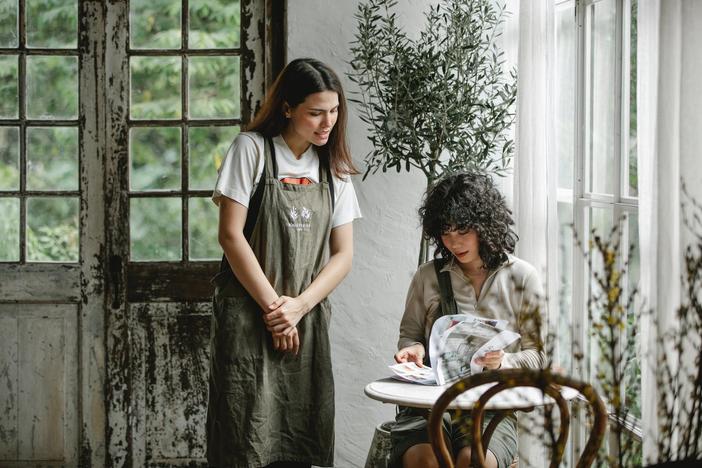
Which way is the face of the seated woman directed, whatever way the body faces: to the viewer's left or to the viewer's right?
to the viewer's left

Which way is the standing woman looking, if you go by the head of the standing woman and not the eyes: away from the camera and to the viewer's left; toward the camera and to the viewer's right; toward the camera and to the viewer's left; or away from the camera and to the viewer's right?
toward the camera and to the viewer's right

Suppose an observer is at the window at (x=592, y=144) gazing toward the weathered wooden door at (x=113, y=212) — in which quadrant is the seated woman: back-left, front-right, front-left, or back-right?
front-left

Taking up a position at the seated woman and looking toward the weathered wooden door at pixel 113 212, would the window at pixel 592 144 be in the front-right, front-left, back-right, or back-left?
back-right

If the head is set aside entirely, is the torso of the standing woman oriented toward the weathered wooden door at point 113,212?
no

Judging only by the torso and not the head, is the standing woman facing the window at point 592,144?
no

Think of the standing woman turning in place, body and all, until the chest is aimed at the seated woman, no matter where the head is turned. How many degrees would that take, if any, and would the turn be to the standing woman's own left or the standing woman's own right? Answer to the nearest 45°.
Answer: approximately 45° to the standing woman's own left

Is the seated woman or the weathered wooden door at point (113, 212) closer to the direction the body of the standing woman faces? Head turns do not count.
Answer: the seated woman

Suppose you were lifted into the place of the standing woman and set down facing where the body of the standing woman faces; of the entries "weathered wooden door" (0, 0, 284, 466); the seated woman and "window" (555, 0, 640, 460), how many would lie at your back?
1

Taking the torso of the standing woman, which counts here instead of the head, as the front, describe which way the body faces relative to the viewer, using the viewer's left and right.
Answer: facing the viewer and to the right of the viewer

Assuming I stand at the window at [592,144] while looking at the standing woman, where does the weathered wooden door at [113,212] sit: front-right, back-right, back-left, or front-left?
front-right
